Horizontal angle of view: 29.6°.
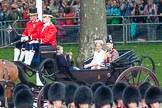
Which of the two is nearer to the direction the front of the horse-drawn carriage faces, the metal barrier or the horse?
the horse

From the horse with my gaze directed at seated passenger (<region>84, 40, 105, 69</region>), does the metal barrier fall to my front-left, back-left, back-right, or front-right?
front-left

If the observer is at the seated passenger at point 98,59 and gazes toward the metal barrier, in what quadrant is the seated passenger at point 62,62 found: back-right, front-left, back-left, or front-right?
back-left

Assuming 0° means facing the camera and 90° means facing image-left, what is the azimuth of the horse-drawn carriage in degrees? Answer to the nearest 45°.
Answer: approximately 90°

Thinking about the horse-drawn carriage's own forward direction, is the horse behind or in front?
in front

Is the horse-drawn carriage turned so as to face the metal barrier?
no
